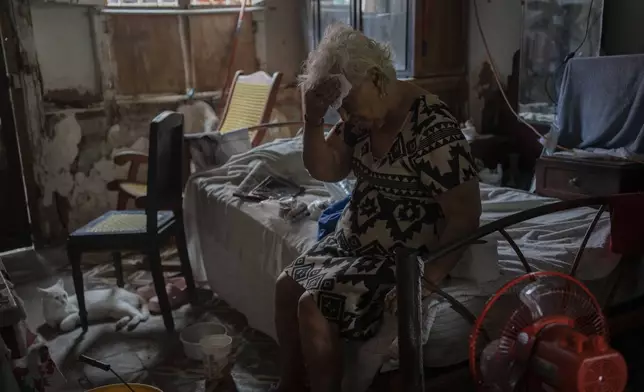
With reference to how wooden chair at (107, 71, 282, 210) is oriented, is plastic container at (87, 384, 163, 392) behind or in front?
in front

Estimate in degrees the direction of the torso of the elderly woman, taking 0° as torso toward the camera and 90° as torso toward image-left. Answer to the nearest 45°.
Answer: approximately 45°

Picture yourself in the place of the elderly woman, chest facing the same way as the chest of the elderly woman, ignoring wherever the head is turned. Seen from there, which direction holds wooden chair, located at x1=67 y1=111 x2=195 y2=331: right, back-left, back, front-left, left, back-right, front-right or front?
right

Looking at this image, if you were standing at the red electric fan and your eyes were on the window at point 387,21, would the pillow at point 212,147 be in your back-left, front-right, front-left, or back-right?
front-left

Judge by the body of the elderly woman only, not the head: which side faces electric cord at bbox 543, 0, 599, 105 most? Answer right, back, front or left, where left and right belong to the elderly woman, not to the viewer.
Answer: back

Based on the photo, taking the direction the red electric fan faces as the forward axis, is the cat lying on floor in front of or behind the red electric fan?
in front

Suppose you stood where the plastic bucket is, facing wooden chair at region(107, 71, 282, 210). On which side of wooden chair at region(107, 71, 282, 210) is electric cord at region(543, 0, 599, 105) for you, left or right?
right

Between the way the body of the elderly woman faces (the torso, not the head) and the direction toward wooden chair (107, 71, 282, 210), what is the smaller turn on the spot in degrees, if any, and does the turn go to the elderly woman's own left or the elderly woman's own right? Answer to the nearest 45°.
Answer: approximately 135° to the elderly woman's own right

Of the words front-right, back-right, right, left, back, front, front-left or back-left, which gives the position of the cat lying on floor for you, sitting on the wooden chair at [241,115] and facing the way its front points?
front

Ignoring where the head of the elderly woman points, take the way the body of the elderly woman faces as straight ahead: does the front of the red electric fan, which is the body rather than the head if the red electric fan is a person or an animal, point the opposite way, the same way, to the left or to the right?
to the right

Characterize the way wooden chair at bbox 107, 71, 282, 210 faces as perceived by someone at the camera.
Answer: facing the viewer and to the left of the viewer
